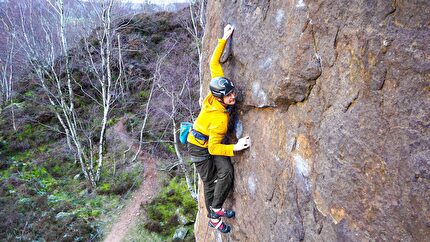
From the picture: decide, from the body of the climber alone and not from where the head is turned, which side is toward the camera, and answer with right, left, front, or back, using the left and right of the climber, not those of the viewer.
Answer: right

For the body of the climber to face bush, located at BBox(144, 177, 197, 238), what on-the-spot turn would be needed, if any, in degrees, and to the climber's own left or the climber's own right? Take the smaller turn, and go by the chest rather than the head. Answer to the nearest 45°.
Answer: approximately 90° to the climber's own left

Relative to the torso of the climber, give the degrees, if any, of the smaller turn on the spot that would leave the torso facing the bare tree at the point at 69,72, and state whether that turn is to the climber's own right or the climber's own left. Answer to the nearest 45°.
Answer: approximately 135° to the climber's own left

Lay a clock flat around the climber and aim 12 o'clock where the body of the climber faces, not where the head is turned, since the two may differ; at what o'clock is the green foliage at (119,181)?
The green foliage is roughly at 8 o'clock from the climber.
